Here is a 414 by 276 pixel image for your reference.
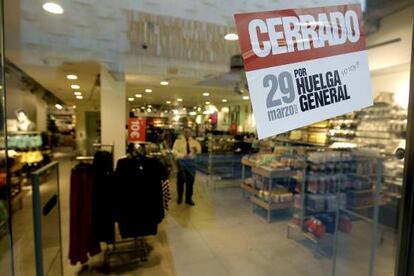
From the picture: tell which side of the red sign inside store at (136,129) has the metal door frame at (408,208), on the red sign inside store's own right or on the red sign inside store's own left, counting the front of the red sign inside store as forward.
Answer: on the red sign inside store's own left

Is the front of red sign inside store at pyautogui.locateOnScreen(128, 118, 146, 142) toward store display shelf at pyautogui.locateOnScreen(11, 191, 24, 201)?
no

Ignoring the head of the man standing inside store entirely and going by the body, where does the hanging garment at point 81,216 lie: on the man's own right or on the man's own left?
on the man's own right

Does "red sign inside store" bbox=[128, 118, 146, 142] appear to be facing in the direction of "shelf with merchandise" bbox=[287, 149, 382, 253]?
no

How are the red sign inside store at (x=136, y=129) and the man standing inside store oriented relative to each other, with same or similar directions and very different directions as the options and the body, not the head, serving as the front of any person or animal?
same or similar directions

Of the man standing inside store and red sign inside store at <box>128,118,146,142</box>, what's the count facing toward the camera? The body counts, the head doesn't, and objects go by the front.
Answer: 2

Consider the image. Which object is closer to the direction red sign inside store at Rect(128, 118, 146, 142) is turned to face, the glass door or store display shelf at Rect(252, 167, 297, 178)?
the glass door

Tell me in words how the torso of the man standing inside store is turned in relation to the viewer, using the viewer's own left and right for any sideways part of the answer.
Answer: facing the viewer

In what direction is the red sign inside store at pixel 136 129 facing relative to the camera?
toward the camera
